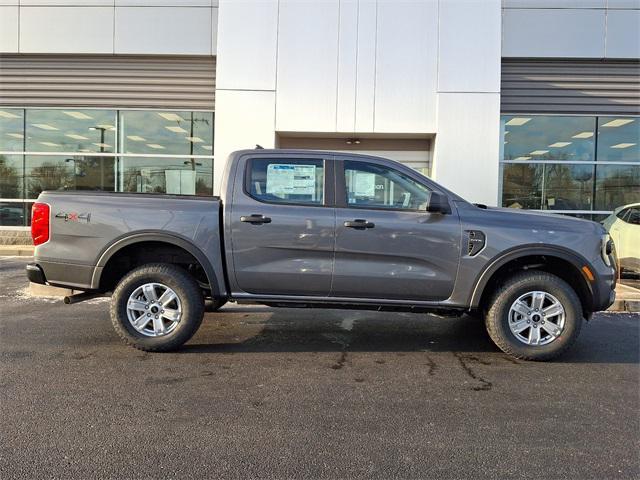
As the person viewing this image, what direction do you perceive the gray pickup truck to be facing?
facing to the right of the viewer

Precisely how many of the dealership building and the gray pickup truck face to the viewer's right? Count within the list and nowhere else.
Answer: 1

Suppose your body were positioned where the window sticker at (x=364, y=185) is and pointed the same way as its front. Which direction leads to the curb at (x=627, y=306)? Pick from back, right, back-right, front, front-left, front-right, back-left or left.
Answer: back-left

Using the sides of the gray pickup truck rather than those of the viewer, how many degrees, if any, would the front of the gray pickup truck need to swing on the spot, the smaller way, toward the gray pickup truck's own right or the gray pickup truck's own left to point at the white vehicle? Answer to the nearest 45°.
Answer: approximately 45° to the gray pickup truck's own left

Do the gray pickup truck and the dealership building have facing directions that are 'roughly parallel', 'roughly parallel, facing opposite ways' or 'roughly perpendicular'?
roughly perpendicular

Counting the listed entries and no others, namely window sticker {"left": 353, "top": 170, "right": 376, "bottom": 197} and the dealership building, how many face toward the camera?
2

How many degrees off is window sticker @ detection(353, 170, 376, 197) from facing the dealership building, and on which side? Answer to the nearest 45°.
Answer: approximately 180°

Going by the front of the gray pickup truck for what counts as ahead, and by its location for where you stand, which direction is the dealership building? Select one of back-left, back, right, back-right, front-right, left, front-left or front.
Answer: left

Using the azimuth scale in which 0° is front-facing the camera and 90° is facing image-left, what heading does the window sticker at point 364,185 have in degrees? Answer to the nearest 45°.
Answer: approximately 0°
